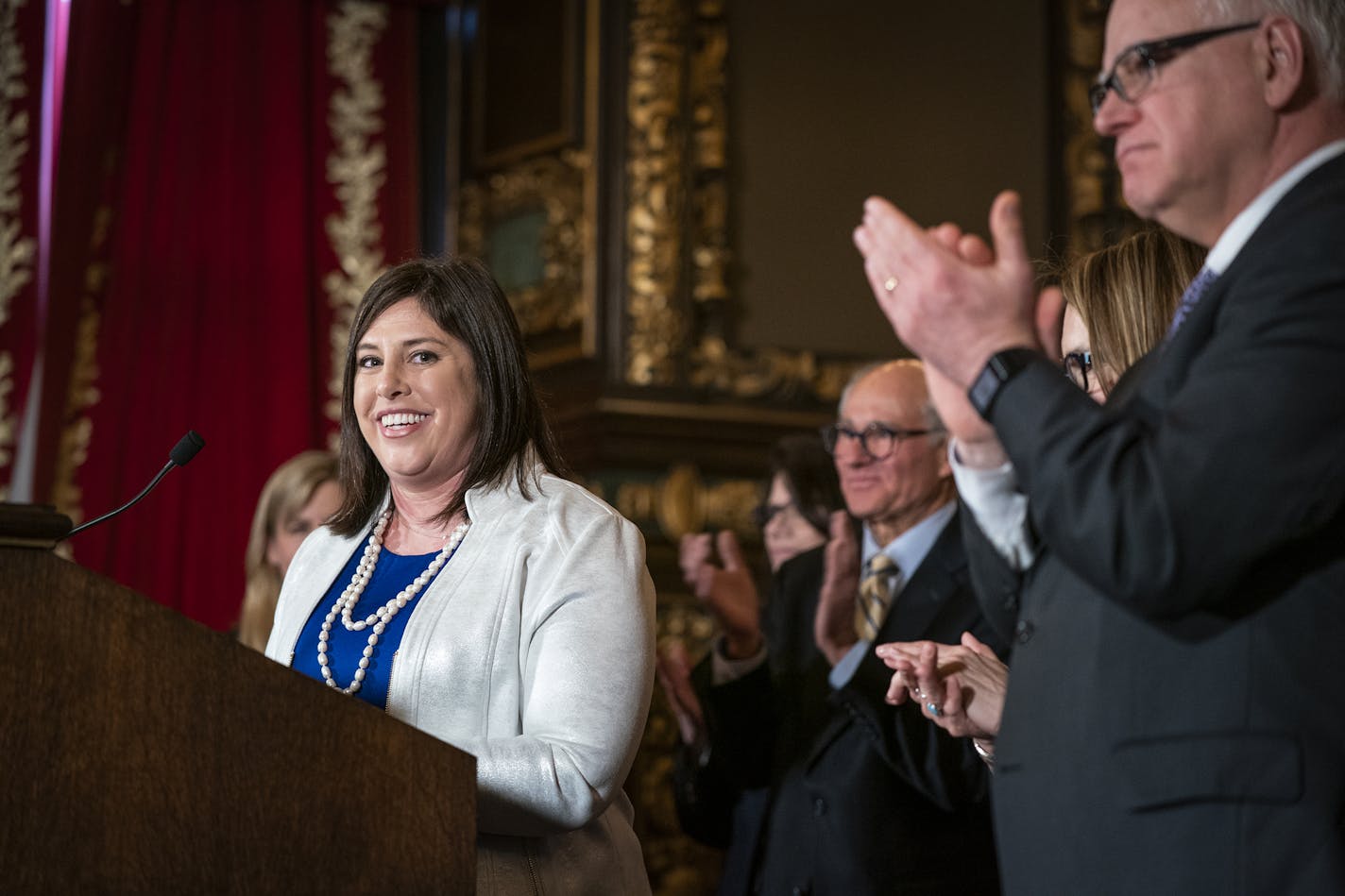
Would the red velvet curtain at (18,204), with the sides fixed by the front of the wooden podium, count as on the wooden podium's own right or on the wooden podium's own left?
on the wooden podium's own right

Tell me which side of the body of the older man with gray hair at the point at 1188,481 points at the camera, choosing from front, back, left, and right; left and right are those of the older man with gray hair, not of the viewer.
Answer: left

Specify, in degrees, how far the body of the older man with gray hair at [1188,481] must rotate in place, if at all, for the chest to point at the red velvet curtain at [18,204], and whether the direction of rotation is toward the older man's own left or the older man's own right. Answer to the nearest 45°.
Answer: approximately 45° to the older man's own right

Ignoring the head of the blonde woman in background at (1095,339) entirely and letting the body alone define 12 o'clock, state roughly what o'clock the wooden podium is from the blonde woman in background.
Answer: The wooden podium is roughly at 11 o'clock from the blonde woman in background.

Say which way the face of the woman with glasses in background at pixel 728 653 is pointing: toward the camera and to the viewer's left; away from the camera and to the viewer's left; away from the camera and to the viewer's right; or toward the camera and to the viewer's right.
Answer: toward the camera and to the viewer's left

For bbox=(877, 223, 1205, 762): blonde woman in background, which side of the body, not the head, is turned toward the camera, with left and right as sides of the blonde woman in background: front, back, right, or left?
left

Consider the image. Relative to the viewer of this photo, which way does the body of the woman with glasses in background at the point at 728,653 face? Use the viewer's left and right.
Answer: facing the viewer and to the left of the viewer

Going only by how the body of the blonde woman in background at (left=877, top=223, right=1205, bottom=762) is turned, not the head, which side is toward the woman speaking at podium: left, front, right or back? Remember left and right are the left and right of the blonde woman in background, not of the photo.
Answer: front

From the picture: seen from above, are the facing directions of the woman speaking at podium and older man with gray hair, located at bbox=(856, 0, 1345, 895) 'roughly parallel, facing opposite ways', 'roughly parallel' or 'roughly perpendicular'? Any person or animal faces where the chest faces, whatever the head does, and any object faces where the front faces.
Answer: roughly perpendicular

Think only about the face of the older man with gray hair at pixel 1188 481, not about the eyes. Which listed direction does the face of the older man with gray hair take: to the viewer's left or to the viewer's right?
to the viewer's left
